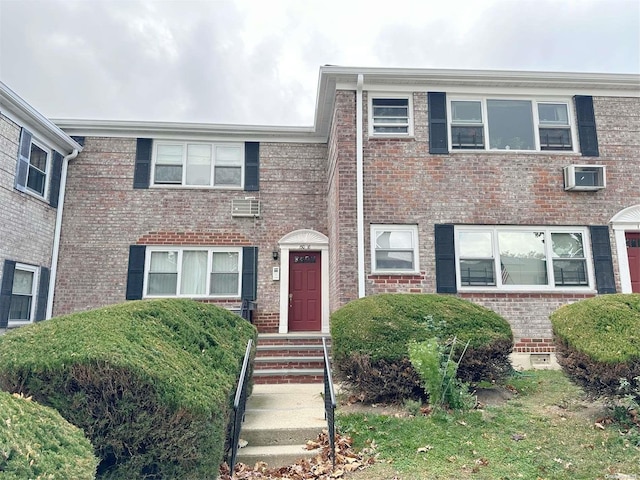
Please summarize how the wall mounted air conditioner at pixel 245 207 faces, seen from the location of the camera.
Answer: facing the viewer

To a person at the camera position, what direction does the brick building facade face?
facing the viewer

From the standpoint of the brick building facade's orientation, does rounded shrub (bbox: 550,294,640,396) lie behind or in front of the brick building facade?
in front

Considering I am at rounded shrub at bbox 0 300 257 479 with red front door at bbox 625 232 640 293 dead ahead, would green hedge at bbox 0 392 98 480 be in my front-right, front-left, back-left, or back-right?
back-right

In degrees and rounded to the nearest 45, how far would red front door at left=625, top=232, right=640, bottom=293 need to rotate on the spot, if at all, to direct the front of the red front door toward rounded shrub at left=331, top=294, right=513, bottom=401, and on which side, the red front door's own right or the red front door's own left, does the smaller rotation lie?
approximately 45° to the red front door's own right

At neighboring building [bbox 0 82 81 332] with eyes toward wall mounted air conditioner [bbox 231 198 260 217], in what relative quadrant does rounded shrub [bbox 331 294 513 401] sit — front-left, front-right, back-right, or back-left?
front-right

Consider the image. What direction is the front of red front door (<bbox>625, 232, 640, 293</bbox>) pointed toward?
toward the camera

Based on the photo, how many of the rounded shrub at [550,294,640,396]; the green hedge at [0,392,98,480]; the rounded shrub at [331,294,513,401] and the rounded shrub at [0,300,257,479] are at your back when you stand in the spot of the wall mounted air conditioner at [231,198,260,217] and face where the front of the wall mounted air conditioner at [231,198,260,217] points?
0

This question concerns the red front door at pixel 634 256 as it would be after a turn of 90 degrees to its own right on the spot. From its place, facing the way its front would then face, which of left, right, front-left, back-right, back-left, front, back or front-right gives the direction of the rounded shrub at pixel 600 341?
left

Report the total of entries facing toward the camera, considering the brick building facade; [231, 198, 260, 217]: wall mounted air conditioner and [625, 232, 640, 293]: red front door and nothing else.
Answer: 3

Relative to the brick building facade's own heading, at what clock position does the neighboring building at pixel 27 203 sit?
The neighboring building is roughly at 3 o'clock from the brick building facade.

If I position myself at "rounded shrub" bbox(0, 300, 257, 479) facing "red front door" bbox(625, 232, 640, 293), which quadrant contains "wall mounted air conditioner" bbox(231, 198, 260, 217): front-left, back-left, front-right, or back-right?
front-left

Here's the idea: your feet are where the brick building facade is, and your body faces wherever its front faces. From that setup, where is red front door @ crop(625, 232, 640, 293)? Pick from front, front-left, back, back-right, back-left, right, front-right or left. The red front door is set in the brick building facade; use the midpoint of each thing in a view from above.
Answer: left

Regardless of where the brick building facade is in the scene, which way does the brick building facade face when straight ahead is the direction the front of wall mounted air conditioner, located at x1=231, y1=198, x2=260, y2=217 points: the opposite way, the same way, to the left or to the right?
the same way

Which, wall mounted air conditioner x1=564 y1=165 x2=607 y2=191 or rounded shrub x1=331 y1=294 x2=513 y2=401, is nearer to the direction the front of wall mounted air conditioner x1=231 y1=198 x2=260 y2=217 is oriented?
the rounded shrub
